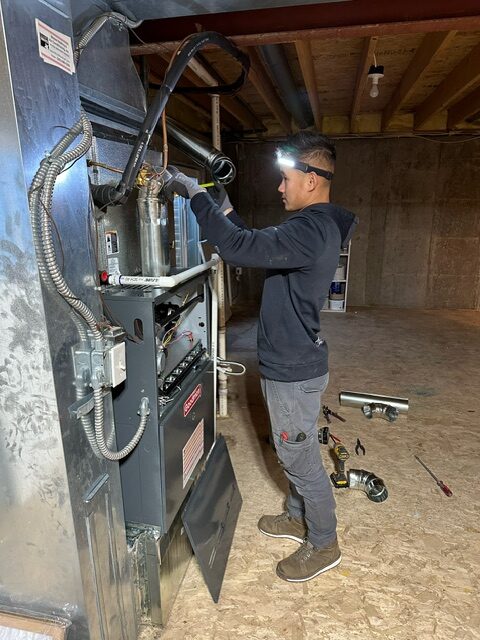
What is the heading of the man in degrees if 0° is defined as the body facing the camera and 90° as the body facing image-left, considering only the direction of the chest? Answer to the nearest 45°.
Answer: approximately 90°

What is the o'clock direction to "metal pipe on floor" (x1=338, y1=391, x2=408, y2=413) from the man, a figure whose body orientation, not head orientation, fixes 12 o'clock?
The metal pipe on floor is roughly at 4 o'clock from the man.

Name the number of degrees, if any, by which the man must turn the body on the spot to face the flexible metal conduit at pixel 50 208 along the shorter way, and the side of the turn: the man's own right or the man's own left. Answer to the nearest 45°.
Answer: approximately 45° to the man's own left

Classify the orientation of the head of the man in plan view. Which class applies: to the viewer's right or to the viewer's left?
to the viewer's left

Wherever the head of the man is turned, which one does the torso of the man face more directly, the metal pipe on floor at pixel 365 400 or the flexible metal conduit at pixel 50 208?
the flexible metal conduit

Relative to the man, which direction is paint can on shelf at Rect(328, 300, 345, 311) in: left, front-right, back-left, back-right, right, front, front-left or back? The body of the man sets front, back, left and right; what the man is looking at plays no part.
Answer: right
